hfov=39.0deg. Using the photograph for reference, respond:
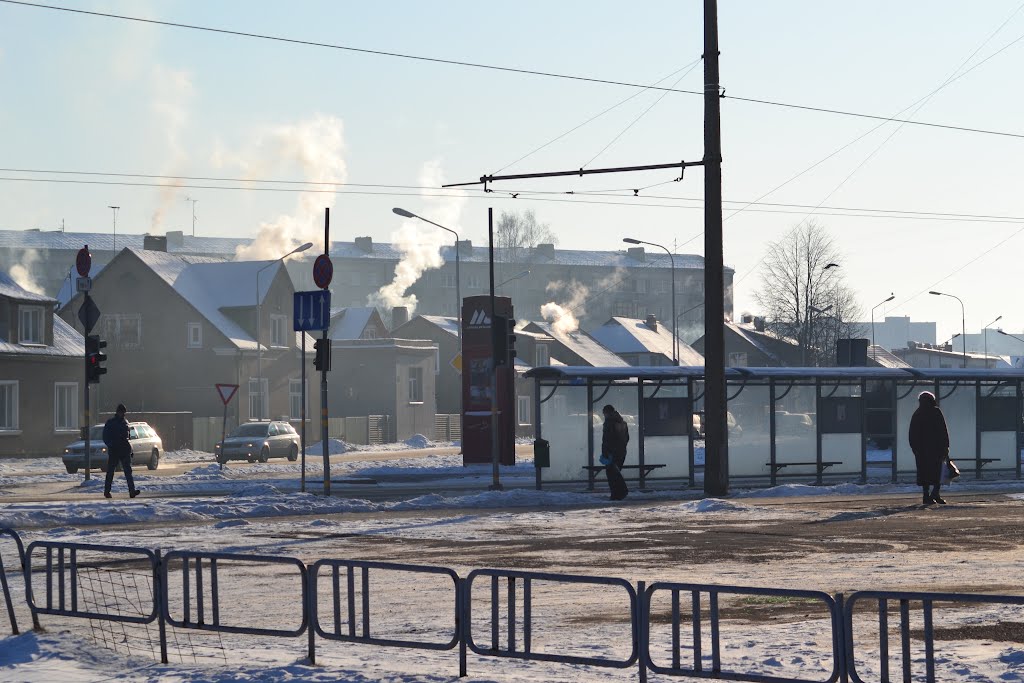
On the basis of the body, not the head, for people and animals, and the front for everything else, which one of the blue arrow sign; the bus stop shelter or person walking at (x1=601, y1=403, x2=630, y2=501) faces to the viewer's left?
the person walking

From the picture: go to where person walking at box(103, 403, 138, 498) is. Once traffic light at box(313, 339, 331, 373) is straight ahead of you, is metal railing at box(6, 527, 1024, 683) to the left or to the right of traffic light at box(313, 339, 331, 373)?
right

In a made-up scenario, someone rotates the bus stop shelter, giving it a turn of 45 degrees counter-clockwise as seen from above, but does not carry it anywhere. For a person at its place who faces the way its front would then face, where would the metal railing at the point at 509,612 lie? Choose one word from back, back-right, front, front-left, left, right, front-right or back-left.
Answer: front-right

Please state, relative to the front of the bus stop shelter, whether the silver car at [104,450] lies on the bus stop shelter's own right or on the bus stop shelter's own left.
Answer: on the bus stop shelter's own right

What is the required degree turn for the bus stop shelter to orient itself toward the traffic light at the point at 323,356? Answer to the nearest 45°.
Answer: approximately 45° to its right

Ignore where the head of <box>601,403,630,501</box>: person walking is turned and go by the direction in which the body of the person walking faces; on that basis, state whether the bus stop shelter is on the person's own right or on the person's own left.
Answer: on the person's own right

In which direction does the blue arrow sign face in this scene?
toward the camera

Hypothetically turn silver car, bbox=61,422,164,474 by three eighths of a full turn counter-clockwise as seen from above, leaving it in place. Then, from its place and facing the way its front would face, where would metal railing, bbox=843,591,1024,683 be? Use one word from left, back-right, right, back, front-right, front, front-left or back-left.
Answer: right

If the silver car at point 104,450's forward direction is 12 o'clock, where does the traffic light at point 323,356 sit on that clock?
The traffic light is roughly at 10 o'clock from the silver car.

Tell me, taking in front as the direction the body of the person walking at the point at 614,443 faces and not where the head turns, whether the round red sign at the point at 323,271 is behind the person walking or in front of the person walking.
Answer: in front

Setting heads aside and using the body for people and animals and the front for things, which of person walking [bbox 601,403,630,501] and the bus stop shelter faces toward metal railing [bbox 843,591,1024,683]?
the bus stop shelter

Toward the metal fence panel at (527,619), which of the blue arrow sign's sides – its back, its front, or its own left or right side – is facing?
front

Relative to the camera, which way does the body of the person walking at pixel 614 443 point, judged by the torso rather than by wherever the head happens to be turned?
to the viewer's left

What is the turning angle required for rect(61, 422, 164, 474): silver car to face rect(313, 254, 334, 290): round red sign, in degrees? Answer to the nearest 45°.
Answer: approximately 45° to its left

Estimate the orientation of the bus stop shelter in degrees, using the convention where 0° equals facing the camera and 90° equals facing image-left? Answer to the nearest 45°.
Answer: approximately 0°

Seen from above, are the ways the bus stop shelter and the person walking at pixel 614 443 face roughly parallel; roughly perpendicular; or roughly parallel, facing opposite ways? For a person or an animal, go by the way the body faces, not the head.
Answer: roughly perpendicular
